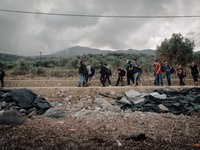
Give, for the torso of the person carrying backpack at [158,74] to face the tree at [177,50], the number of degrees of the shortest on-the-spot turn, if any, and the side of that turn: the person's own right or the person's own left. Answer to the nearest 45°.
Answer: approximately 90° to the person's own right

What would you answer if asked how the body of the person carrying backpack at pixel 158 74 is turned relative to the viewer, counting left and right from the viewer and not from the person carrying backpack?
facing to the left of the viewer

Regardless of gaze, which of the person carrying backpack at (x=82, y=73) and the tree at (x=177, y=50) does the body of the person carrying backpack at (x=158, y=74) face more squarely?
the person carrying backpack

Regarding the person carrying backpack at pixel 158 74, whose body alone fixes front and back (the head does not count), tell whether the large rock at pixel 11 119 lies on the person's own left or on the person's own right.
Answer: on the person's own left

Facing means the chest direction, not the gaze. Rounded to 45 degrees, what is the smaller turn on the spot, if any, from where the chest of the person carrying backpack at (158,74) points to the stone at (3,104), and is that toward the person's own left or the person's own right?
approximately 45° to the person's own left

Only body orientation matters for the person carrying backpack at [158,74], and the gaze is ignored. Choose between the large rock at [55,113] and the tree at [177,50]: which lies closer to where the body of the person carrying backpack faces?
the large rock

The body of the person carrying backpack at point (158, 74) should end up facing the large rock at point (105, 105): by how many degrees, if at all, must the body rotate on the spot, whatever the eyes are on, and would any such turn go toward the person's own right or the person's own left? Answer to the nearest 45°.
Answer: approximately 45° to the person's own left

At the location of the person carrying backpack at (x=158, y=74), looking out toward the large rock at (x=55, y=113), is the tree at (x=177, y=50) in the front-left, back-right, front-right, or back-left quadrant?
back-right

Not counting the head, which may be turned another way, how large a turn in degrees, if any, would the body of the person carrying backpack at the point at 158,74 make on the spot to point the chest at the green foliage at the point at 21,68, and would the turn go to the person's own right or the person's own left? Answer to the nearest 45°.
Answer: approximately 45° to the person's own right

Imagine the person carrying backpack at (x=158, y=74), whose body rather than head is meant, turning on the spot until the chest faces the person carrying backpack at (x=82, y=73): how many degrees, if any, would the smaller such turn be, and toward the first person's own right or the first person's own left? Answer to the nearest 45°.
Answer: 0° — they already face them
